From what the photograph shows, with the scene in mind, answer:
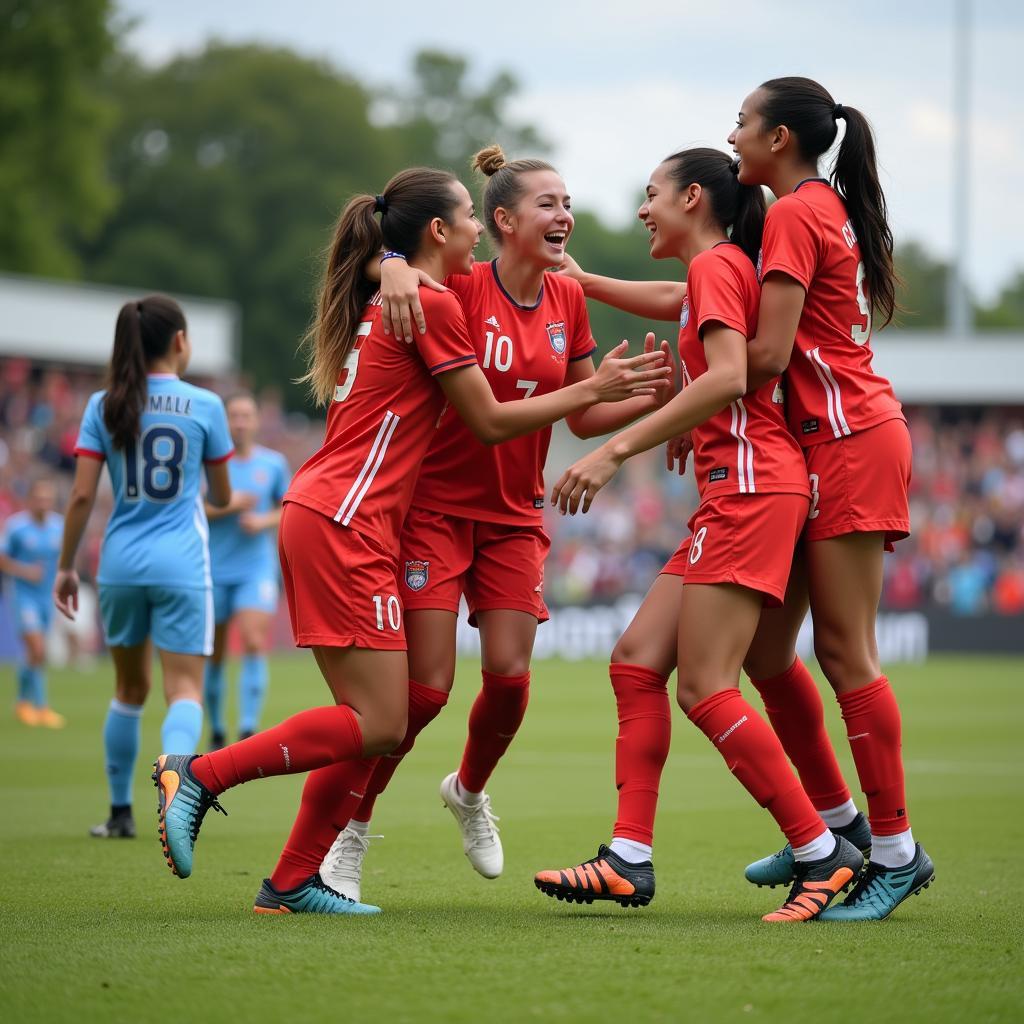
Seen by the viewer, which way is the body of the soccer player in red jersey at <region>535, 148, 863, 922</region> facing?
to the viewer's left

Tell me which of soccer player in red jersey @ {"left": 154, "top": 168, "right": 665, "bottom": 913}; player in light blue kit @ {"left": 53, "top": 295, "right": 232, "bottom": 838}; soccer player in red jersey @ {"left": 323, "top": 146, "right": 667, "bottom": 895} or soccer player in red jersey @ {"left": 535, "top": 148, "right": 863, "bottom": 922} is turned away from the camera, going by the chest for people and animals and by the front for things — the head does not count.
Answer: the player in light blue kit

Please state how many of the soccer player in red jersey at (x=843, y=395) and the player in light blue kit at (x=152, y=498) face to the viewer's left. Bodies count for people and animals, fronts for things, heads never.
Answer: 1

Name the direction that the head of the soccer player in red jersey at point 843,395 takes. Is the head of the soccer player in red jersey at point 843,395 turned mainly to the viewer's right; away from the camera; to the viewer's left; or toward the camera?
to the viewer's left

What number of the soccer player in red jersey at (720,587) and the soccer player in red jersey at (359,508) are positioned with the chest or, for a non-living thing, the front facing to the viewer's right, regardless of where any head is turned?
1

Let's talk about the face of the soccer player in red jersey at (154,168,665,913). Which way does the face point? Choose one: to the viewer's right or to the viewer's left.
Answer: to the viewer's right

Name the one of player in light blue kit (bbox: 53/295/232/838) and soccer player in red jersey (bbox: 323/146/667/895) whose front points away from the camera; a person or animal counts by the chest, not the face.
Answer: the player in light blue kit

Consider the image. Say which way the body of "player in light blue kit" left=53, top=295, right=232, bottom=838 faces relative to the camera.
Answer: away from the camera

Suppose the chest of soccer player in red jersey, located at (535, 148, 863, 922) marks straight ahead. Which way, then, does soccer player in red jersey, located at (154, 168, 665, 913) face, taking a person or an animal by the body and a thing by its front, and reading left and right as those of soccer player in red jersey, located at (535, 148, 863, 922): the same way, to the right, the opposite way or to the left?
the opposite way

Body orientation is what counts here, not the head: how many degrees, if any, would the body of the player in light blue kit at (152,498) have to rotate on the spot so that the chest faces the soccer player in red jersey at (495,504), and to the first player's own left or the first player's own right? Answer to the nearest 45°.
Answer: approximately 135° to the first player's own right

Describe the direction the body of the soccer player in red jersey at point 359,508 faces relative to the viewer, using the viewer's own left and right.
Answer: facing to the right of the viewer
